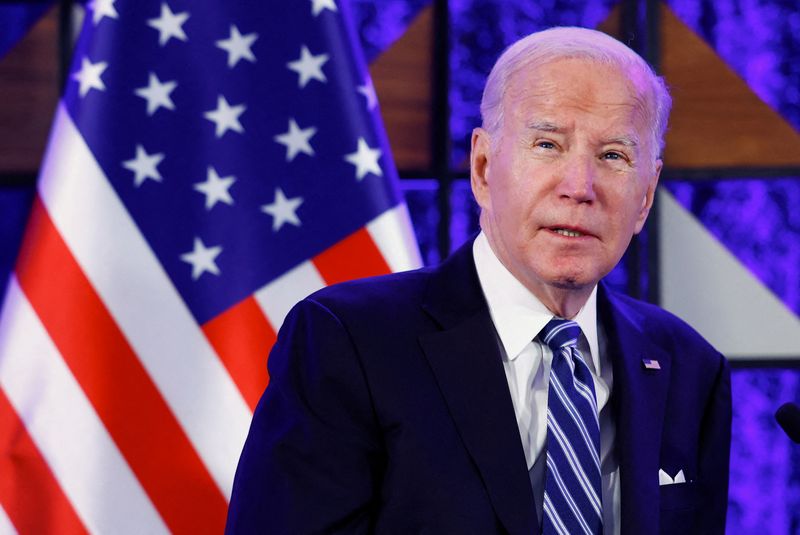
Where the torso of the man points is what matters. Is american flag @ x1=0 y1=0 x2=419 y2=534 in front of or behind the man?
behind
